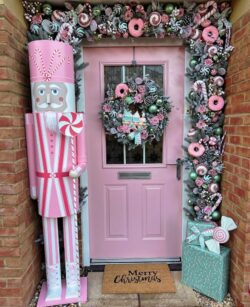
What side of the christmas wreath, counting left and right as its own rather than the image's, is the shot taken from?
front

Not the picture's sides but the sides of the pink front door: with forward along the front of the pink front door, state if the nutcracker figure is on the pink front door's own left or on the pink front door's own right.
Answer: on the pink front door's own right

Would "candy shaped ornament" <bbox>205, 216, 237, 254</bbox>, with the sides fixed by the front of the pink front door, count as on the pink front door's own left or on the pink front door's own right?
on the pink front door's own left

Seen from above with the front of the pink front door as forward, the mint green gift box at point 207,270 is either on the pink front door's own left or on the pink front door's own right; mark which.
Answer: on the pink front door's own left

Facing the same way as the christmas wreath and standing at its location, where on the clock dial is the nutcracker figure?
The nutcracker figure is roughly at 2 o'clock from the christmas wreath.
